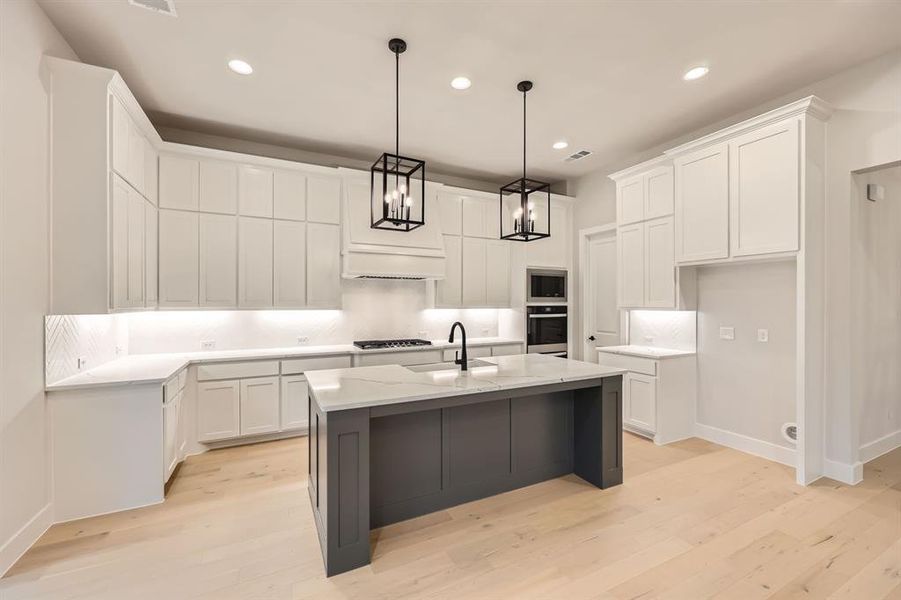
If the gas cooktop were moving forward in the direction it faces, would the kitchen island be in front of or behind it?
in front

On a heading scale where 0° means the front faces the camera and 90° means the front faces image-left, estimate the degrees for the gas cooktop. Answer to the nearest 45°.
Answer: approximately 0°

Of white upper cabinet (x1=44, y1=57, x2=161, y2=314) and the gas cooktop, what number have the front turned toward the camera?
1

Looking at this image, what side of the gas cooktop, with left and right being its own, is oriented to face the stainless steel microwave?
left

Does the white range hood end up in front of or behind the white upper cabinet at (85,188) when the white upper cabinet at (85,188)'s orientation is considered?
in front

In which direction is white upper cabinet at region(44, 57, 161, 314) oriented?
to the viewer's right
